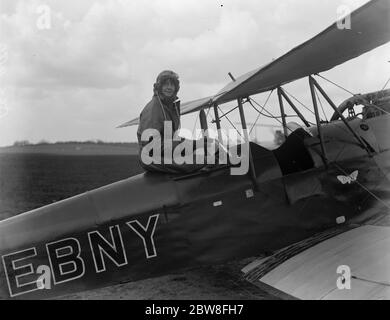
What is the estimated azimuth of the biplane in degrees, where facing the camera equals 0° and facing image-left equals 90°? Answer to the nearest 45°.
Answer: approximately 225°
